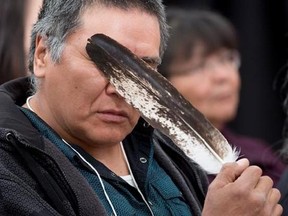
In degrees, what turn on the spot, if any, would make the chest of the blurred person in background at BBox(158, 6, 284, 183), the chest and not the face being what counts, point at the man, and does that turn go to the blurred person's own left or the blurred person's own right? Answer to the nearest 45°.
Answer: approximately 45° to the blurred person's own right

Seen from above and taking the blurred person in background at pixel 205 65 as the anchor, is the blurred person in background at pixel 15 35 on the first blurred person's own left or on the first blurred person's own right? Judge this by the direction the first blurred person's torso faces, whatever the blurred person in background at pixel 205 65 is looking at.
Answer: on the first blurred person's own right

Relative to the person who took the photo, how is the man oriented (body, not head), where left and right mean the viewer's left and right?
facing the viewer and to the right of the viewer

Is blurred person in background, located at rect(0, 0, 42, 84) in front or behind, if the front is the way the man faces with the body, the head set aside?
behind

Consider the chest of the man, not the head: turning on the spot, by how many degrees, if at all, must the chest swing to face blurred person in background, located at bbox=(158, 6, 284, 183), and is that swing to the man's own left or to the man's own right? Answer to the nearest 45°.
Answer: approximately 135° to the man's own left
